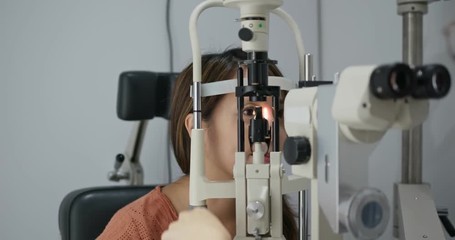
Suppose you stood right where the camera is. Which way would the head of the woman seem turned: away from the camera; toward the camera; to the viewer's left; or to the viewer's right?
to the viewer's right
